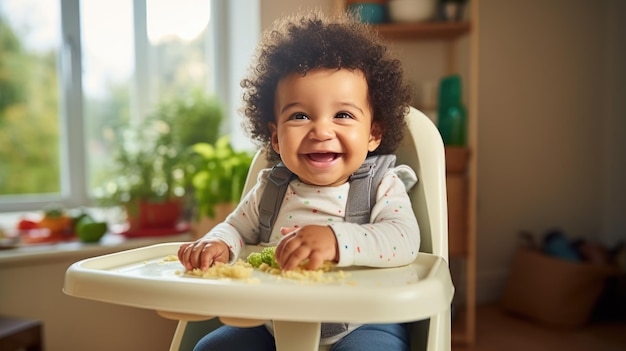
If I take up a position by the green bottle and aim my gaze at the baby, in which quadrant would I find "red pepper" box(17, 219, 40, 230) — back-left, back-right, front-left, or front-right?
front-right

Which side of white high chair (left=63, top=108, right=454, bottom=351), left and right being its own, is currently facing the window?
right

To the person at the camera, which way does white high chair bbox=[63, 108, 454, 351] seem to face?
facing the viewer and to the left of the viewer

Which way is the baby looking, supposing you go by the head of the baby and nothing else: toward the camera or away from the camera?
toward the camera

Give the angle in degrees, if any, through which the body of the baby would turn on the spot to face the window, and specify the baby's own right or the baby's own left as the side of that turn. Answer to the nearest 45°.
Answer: approximately 135° to the baby's own right

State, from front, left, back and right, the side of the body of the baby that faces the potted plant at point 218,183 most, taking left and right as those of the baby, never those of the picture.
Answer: back

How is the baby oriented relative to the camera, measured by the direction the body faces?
toward the camera
